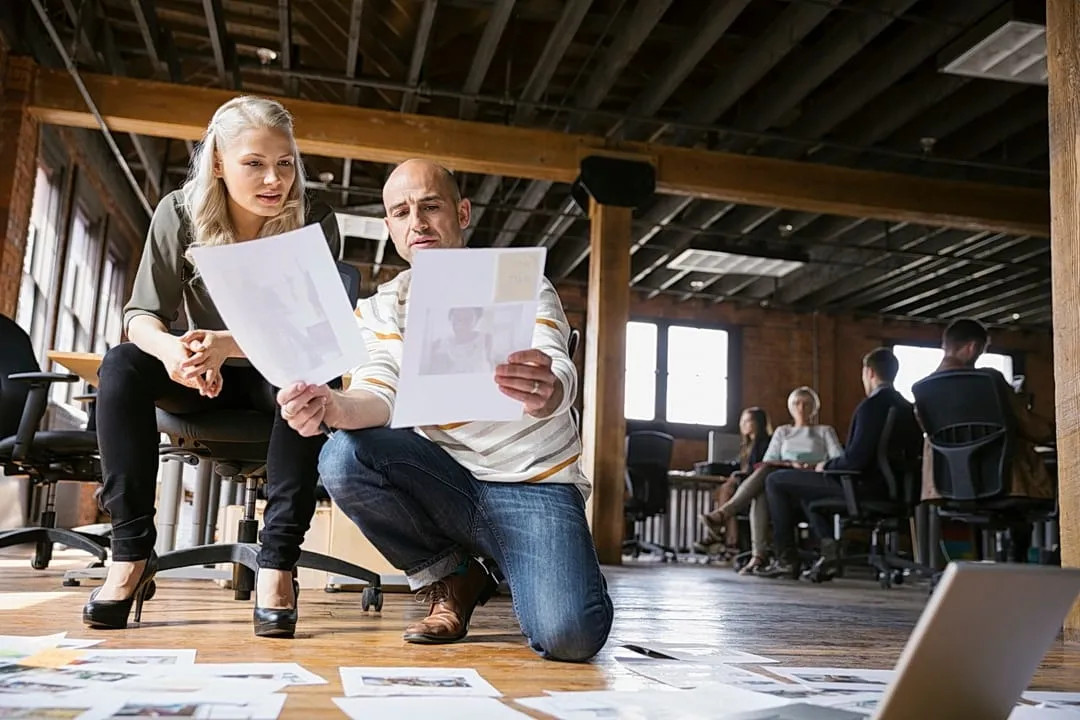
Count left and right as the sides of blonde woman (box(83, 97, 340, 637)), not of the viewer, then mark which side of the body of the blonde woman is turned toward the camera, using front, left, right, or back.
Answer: front

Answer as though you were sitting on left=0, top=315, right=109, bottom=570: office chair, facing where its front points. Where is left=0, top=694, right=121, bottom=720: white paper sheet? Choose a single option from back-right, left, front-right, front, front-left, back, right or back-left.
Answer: right

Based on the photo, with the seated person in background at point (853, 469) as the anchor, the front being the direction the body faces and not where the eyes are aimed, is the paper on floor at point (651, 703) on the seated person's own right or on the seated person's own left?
on the seated person's own left

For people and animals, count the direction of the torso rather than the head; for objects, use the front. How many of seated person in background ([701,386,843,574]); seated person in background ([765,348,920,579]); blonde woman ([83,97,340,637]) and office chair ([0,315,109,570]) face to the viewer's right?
1

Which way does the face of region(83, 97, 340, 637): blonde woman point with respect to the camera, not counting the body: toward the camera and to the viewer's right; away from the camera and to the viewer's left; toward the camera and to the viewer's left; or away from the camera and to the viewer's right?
toward the camera and to the viewer's right

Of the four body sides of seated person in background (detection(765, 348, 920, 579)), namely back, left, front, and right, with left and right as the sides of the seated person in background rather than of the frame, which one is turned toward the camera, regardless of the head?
left

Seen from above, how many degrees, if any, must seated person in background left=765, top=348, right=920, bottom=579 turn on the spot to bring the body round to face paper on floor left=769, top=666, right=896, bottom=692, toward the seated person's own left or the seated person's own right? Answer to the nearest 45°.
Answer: approximately 90° to the seated person's own left

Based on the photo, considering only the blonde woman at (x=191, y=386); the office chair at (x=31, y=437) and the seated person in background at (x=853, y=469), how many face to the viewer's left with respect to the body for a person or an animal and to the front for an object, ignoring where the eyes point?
1

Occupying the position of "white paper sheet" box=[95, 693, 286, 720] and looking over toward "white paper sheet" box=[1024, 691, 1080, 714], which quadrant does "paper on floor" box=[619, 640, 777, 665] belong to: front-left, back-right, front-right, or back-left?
front-left

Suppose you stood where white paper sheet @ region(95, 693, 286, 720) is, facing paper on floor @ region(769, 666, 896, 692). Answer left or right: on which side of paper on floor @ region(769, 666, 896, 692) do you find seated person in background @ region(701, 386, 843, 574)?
left

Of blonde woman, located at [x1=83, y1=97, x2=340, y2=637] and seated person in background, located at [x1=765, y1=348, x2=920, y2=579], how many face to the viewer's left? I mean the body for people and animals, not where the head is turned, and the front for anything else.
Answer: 1

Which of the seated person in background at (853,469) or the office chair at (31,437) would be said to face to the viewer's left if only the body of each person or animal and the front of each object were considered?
the seated person in background

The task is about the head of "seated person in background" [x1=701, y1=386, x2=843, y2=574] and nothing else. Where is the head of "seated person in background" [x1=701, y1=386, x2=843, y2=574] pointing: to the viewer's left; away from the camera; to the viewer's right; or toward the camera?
toward the camera

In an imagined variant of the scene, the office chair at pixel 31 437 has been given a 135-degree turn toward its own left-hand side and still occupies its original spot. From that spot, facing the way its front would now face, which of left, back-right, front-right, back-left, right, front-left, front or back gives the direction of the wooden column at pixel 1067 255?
back

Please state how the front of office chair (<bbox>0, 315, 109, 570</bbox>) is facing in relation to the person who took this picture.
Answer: facing to the right of the viewer
